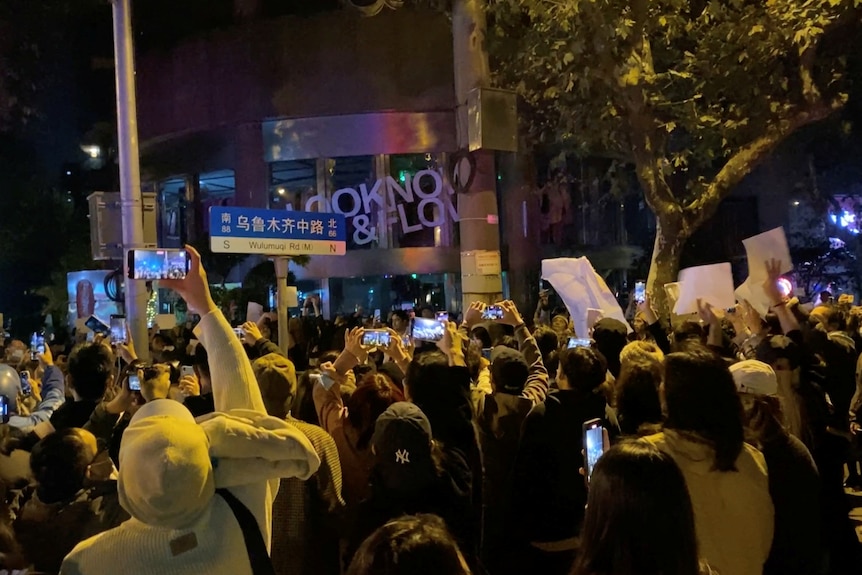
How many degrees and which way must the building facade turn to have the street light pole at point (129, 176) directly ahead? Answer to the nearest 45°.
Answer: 0° — it already faces it

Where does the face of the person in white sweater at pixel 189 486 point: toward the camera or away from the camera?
away from the camera

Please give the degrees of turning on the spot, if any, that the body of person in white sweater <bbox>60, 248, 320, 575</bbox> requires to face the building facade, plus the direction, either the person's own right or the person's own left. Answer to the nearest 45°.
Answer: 0° — they already face it

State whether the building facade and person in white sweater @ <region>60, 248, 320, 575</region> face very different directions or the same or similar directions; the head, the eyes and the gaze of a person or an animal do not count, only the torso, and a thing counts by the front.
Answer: very different directions

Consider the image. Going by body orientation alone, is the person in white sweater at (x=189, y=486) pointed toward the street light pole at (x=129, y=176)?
yes

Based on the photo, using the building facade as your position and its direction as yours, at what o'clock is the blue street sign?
The blue street sign is roughly at 12 o'clock from the building facade.

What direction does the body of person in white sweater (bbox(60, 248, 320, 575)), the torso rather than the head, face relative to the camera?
away from the camera
